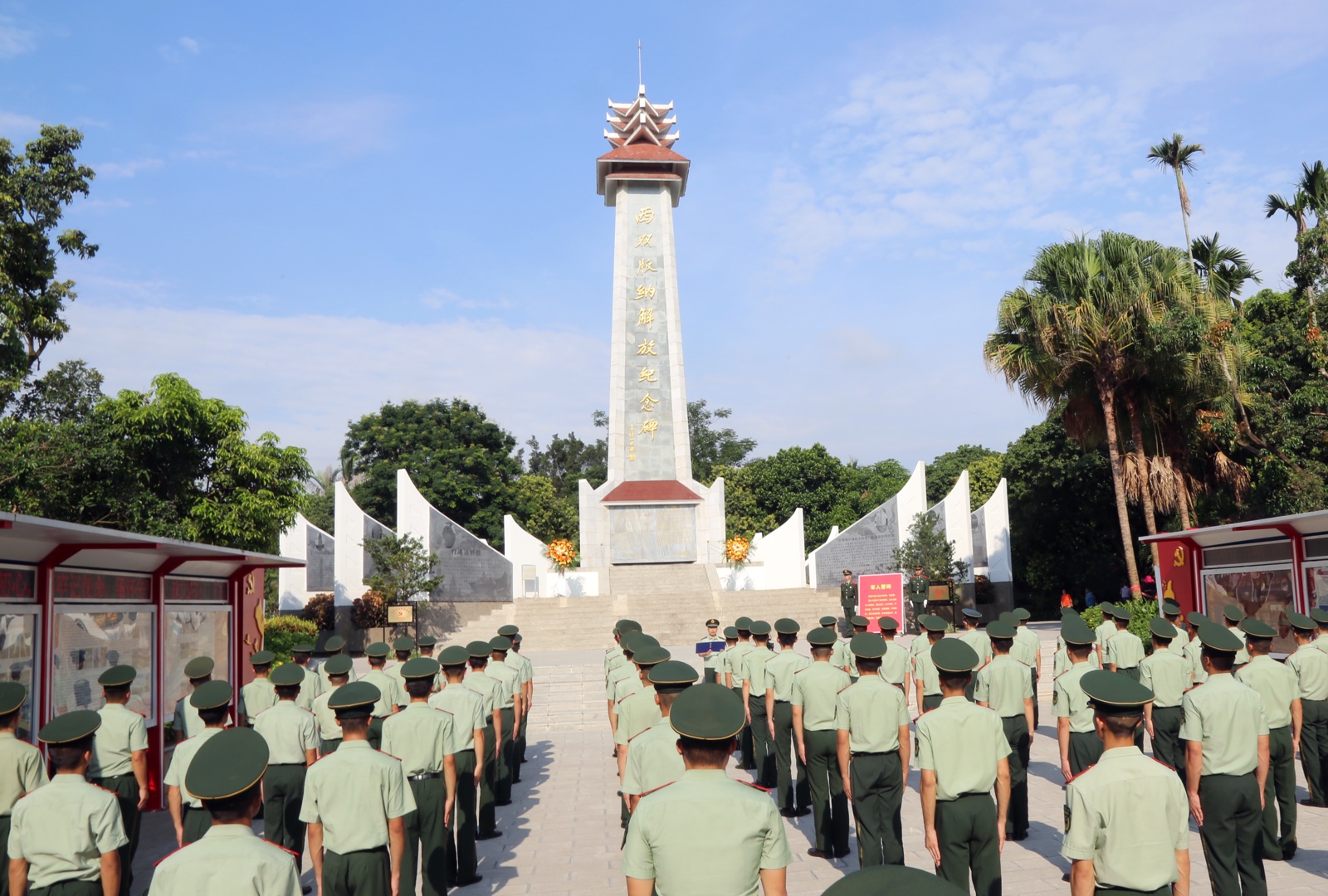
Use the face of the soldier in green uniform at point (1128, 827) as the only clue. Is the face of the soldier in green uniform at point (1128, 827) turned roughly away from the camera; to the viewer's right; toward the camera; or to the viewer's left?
away from the camera

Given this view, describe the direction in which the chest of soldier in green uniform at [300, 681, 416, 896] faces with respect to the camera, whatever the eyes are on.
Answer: away from the camera

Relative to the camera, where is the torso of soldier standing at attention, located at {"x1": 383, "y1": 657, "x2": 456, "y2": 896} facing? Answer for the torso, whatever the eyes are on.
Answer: away from the camera

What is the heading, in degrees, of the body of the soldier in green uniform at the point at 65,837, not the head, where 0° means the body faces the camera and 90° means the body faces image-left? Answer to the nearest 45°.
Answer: approximately 180°

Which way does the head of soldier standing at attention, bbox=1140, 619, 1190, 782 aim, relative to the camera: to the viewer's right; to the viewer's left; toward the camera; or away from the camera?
away from the camera

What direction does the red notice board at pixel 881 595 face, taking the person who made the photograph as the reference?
facing the viewer

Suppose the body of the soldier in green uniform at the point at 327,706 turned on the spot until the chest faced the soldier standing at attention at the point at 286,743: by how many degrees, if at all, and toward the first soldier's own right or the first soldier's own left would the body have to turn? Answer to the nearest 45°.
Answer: approximately 180°

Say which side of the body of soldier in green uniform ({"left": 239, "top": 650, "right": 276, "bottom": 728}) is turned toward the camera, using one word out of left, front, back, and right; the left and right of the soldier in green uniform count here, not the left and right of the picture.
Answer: back

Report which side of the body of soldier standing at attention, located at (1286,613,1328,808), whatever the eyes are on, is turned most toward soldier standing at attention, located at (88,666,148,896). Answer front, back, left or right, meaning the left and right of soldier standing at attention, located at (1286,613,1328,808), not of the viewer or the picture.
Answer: left

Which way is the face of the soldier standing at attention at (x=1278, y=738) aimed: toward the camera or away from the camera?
away from the camera

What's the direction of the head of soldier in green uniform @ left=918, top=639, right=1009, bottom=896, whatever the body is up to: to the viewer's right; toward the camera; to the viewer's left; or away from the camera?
away from the camera

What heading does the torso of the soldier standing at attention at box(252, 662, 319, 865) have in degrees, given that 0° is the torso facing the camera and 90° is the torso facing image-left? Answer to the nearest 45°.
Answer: approximately 180°

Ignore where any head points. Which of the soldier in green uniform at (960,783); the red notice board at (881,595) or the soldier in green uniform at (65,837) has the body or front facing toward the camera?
the red notice board

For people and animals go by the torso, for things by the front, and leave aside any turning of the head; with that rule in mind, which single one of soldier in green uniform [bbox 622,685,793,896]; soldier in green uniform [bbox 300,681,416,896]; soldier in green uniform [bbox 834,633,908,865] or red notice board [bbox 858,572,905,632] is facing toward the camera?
the red notice board

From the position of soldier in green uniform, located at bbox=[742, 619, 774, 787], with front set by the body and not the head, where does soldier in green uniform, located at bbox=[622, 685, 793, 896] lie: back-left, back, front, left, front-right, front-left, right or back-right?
back

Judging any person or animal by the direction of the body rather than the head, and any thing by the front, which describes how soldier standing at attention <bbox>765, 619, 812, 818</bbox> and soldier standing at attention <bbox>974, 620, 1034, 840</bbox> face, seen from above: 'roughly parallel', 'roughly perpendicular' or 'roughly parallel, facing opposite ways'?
roughly parallel

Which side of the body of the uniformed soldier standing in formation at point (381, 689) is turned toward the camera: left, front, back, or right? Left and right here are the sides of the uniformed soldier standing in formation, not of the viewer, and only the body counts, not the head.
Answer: back

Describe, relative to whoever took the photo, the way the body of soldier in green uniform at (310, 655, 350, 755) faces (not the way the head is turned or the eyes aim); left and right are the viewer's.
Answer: facing away from the viewer

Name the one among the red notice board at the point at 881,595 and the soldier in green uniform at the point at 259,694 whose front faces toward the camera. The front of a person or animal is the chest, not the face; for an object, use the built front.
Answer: the red notice board

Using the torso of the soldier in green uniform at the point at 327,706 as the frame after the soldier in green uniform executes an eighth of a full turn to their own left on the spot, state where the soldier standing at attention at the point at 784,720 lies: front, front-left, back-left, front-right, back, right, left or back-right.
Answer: back-right
